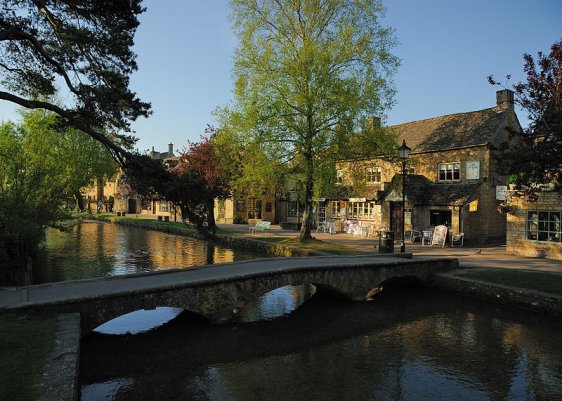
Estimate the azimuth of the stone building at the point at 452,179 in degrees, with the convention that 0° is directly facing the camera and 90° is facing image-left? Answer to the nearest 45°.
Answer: approximately 45°

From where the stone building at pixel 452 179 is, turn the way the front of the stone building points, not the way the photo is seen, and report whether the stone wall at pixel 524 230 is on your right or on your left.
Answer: on your left

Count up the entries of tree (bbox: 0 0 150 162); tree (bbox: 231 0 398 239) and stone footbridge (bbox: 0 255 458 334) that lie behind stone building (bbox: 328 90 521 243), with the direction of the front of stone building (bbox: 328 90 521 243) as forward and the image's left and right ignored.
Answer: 0

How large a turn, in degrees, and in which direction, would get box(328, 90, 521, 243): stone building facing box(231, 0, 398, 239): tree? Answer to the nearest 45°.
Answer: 0° — it already faces it

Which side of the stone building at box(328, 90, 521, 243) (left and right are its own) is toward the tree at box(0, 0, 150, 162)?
front

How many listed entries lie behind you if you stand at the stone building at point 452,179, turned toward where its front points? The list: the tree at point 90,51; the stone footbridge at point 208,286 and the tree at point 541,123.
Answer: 0

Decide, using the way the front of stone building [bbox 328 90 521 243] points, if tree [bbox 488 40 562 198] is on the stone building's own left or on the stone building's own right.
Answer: on the stone building's own left
